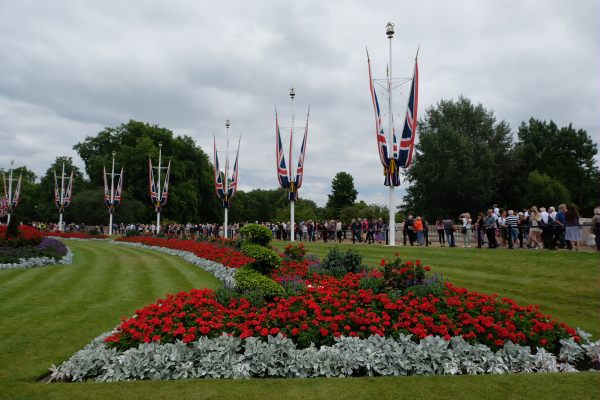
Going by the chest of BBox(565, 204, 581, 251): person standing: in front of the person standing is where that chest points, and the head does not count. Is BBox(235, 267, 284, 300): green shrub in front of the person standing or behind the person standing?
behind

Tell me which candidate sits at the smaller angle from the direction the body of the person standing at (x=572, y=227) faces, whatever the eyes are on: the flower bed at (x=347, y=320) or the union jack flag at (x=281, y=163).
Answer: the union jack flag

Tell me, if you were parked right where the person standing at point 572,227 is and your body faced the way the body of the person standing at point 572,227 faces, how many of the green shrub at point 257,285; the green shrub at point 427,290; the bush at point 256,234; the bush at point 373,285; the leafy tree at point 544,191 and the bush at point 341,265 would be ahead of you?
1

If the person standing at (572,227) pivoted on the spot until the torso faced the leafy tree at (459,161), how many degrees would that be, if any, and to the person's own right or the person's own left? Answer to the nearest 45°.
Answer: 0° — they already face it

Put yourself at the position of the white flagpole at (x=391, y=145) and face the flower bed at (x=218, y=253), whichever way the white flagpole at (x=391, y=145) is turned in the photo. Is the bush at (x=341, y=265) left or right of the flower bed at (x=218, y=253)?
left

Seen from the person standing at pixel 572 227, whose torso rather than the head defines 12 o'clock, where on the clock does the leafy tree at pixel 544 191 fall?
The leafy tree is roughly at 12 o'clock from the person standing.

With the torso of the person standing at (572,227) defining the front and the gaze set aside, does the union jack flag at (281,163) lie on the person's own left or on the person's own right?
on the person's own left

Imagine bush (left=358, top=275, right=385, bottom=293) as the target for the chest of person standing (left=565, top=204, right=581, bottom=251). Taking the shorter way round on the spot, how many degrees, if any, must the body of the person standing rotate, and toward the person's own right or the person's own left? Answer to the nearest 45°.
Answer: approximately 180°

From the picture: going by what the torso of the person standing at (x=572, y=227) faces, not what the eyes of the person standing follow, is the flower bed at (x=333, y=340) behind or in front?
behind

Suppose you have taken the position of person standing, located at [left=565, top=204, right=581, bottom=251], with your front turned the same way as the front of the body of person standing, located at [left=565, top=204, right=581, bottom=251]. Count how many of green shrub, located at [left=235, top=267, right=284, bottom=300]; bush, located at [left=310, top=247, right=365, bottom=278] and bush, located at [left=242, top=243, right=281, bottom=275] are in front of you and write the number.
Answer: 0
